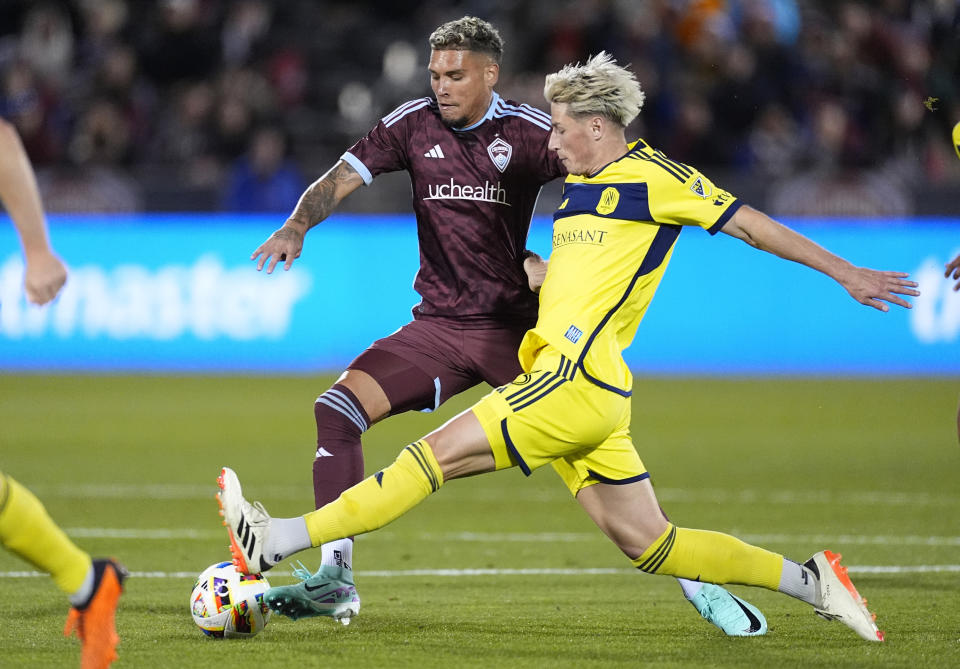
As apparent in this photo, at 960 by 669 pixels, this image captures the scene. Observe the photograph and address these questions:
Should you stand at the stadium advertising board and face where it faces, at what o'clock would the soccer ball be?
The soccer ball is roughly at 12 o'clock from the stadium advertising board.

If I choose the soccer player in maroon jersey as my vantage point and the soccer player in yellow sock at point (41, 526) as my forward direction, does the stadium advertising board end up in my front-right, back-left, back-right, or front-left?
back-right

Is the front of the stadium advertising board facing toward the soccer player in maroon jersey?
yes
